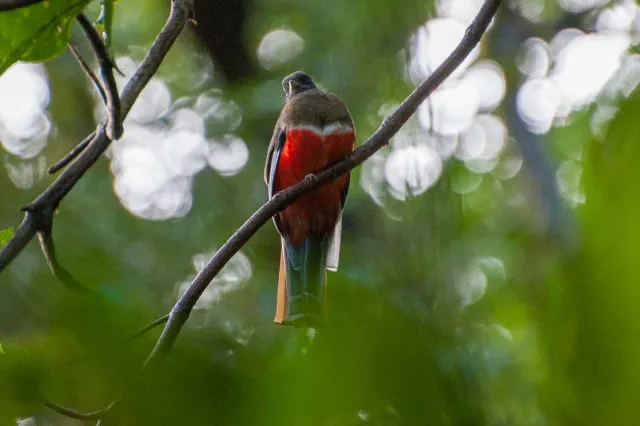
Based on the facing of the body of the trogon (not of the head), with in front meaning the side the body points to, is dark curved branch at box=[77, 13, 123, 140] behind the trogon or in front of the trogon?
in front

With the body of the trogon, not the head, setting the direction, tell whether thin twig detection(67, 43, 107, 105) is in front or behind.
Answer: in front

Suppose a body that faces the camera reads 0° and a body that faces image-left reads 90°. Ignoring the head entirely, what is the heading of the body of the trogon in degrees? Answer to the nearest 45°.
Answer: approximately 0°
